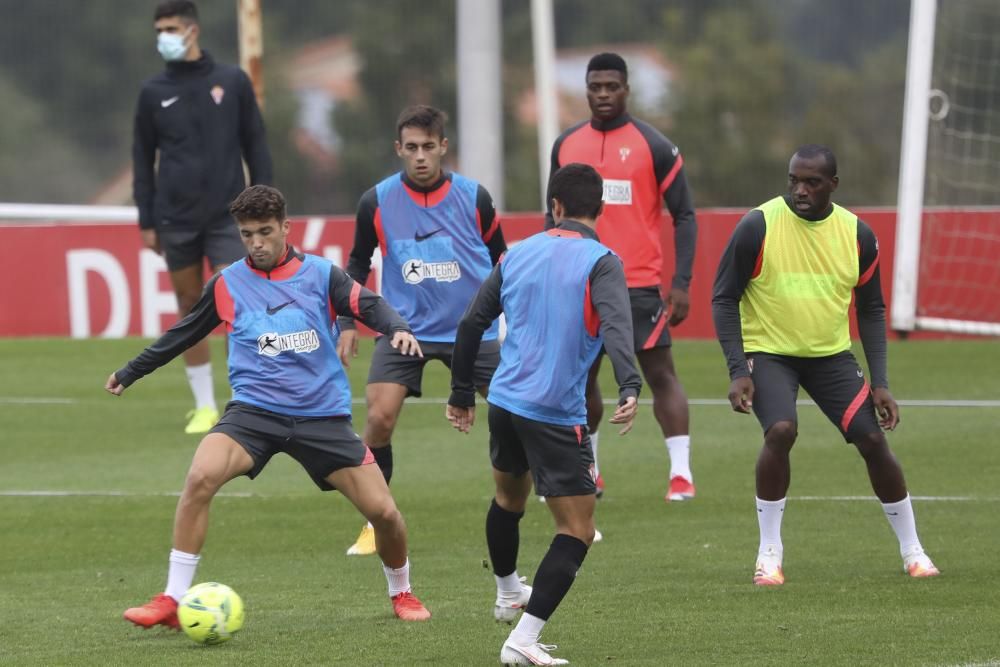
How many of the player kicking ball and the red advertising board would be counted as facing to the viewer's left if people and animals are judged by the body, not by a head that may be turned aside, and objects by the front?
0

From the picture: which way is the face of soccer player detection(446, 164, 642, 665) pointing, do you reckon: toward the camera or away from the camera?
away from the camera

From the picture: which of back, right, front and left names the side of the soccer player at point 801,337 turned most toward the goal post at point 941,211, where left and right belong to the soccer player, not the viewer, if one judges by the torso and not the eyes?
back

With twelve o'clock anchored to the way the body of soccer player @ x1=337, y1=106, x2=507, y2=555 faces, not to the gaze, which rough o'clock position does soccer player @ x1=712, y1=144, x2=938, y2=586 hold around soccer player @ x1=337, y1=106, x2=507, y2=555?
soccer player @ x1=712, y1=144, x2=938, y2=586 is roughly at 10 o'clock from soccer player @ x1=337, y1=106, x2=507, y2=555.

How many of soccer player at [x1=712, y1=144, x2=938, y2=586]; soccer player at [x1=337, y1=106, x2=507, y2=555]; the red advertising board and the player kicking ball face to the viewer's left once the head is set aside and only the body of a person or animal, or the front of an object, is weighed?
0

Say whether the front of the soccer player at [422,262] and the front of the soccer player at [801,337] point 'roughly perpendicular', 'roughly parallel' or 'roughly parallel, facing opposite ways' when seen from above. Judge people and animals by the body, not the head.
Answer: roughly parallel

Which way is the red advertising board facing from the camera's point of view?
toward the camera

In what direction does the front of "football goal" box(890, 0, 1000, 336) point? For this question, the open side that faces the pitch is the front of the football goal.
to the viewer's left

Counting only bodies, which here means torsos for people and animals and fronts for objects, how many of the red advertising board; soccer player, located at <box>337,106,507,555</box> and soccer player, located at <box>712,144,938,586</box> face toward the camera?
3

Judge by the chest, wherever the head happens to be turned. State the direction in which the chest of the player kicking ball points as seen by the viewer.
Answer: toward the camera

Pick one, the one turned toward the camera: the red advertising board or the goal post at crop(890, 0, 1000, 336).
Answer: the red advertising board

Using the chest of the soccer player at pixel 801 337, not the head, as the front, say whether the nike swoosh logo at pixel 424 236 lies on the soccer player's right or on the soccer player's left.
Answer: on the soccer player's right
